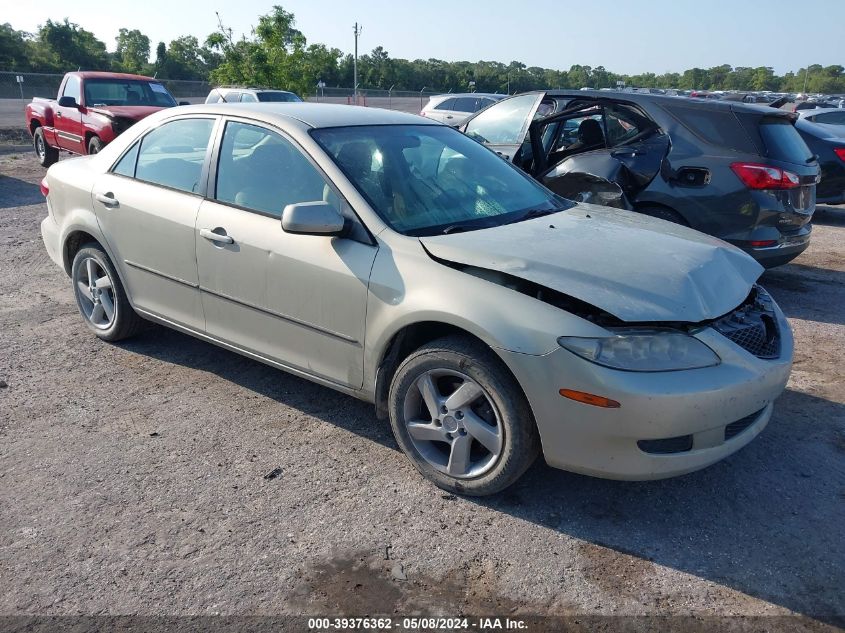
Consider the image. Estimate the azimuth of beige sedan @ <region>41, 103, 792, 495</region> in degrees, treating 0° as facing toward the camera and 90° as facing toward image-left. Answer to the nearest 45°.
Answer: approximately 315°

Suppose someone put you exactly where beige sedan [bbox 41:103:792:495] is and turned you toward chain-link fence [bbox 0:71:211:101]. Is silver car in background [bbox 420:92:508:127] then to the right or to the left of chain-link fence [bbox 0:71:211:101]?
right

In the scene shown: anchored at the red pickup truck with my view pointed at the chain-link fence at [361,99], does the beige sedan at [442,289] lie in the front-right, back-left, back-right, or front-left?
back-right

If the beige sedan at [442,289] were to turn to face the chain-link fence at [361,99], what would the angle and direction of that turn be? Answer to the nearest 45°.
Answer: approximately 135° to its left

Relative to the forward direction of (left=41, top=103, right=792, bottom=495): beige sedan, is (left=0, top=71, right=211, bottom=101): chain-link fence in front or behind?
behind

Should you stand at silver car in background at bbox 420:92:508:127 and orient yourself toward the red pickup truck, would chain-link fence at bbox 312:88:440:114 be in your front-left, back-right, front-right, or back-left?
back-right

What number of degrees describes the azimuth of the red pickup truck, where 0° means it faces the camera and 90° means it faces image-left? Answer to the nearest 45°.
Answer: approximately 315°

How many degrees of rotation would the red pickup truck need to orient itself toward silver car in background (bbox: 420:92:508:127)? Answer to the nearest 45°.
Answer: approximately 45° to its left

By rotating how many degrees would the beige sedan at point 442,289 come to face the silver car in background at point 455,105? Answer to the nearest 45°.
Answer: approximately 135° to its left

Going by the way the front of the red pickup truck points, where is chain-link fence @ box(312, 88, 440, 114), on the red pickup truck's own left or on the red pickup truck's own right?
on the red pickup truck's own left

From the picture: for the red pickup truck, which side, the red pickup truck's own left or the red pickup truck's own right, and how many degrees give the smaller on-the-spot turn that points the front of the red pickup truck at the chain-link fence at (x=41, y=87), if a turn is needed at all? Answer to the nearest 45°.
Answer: approximately 135° to the red pickup truck's own left
